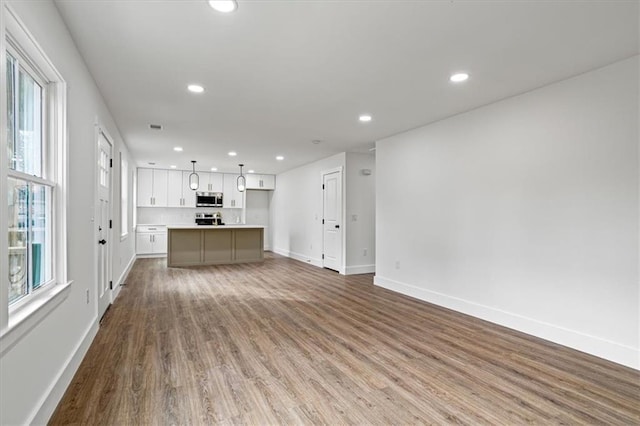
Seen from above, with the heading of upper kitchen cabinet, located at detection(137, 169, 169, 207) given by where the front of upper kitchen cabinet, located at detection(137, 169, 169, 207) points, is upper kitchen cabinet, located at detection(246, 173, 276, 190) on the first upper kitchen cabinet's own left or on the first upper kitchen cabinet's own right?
on the first upper kitchen cabinet's own left

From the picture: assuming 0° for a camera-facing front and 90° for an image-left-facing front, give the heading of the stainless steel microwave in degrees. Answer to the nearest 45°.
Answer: approximately 0°

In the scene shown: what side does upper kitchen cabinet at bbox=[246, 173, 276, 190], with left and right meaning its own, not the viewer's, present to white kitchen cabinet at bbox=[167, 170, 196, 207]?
right

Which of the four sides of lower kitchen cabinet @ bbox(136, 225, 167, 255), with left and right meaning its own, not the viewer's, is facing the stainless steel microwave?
left

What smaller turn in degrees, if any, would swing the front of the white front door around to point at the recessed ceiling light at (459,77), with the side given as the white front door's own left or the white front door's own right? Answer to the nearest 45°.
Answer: approximately 45° to the white front door's own right

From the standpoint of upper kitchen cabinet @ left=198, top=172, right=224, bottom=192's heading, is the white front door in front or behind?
in front

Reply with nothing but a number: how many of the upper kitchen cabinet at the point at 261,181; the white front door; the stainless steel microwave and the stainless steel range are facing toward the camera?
3

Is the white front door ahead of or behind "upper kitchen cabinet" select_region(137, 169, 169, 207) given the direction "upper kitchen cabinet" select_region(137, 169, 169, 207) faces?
ahead

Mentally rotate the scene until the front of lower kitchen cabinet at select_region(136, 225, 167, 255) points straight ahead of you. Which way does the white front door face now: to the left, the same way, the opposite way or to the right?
to the left

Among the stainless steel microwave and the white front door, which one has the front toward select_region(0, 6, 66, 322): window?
the stainless steel microwave

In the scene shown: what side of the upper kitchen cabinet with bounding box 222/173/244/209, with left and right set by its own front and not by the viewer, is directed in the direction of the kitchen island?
front

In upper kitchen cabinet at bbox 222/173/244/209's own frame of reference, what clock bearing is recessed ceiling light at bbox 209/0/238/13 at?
The recessed ceiling light is roughly at 12 o'clock from the upper kitchen cabinet.
